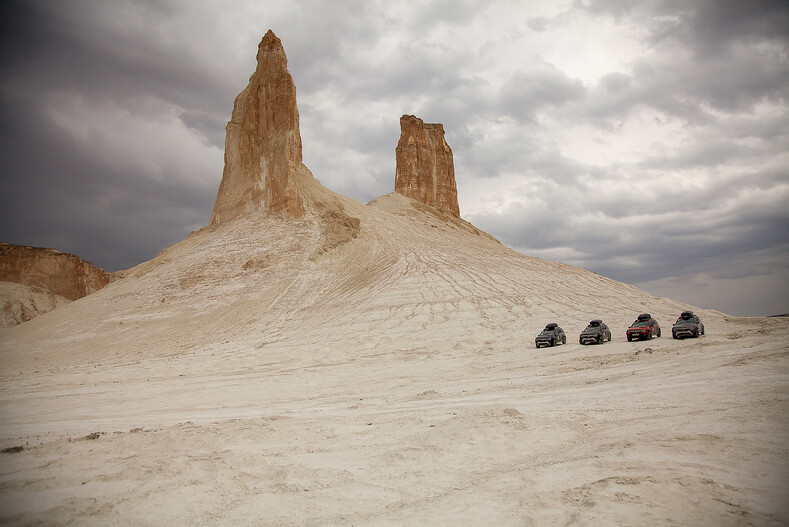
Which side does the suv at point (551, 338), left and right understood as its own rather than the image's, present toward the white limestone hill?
right

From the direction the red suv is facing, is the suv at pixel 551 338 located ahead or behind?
ahead

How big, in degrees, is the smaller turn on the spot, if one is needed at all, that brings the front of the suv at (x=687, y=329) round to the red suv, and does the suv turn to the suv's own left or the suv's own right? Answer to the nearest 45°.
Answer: approximately 45° to the suv's own right

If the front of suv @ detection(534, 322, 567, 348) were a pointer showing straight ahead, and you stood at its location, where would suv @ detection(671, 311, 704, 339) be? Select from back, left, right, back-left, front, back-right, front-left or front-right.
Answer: back-left

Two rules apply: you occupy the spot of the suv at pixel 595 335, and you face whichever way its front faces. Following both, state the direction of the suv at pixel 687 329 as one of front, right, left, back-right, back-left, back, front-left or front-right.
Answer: back-left

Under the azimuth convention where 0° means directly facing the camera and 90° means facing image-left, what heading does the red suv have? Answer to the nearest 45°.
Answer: approximately 45°

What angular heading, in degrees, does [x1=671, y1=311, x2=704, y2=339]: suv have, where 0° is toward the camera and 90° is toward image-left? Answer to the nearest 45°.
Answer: approximately 45°

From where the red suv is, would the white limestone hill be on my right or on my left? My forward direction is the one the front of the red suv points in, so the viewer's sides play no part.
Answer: on my right

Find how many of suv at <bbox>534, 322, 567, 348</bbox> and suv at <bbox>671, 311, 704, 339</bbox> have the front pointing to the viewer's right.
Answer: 0

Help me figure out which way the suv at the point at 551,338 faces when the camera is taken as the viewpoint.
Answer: facing the viewer and to the left of the viewer

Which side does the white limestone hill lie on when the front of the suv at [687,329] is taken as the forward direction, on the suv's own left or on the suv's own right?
on the suv's own right

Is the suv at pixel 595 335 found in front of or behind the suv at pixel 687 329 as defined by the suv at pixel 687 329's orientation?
in front

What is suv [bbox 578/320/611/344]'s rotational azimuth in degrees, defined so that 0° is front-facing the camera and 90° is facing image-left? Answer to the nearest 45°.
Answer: approximately 45°

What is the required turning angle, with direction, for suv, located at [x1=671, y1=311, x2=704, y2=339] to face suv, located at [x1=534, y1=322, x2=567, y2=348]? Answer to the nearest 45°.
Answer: approximately 45° to its right
